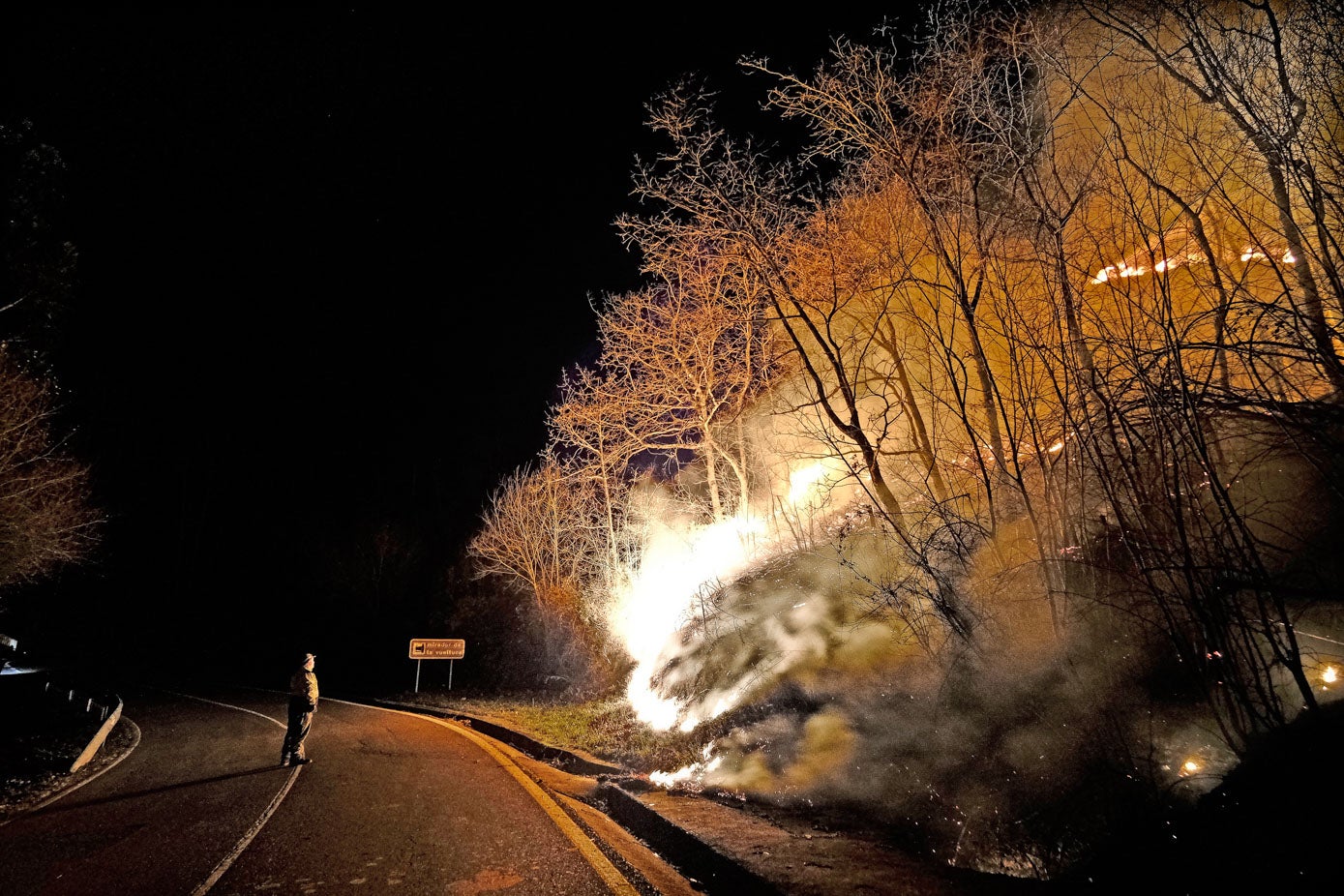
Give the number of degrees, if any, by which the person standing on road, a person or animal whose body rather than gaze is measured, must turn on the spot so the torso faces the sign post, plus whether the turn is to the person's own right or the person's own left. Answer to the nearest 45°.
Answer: approximately 90° to the person's own left

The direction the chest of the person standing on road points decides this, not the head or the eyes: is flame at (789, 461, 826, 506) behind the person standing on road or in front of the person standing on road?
in front

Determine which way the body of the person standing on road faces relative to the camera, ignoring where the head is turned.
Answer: to the viewer's right

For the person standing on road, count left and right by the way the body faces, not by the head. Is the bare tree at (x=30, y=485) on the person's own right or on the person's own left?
on the person's own left

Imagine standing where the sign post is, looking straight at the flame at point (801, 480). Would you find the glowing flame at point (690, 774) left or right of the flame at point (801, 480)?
right

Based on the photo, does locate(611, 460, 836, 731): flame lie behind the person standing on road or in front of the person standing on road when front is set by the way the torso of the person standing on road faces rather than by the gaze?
in front

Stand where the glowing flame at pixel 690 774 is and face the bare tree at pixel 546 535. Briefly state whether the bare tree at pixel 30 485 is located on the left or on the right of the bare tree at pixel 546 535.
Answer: left

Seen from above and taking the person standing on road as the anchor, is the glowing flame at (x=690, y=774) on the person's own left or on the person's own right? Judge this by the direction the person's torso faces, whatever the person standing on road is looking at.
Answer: on the person's own right
